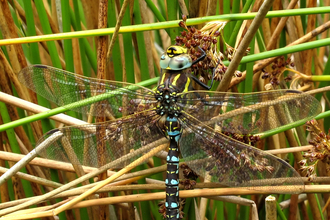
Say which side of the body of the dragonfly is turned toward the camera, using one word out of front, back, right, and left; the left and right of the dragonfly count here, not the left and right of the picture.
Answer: back
